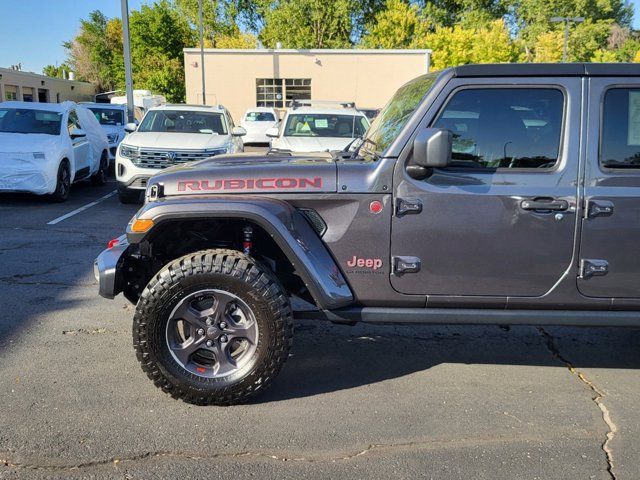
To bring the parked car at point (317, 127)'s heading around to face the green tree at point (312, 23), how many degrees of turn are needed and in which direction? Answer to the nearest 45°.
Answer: approximately 180°

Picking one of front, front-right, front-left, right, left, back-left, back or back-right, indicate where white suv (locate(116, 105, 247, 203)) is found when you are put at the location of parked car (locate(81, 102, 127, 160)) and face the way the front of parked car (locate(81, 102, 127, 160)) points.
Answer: front

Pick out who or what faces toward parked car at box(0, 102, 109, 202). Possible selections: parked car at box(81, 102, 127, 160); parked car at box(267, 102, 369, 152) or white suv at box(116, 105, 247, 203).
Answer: parked car at box(81, 102, 127, 160)

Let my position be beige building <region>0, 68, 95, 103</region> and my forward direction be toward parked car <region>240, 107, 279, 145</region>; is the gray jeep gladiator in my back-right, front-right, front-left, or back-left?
front-right

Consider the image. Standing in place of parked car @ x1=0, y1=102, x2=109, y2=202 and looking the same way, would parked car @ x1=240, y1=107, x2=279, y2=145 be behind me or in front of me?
behind

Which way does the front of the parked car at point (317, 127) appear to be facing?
toward the camera

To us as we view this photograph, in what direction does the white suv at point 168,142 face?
facing the viewer

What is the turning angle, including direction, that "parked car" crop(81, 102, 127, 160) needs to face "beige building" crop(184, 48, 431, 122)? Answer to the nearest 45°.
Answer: approximately 135° to its left

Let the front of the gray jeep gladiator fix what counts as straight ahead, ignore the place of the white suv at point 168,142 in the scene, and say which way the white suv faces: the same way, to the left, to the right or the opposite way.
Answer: to the left

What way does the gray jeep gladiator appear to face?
to the viewer's left

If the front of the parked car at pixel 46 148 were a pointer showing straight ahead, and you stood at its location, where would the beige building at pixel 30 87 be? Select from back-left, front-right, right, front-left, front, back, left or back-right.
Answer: back-right

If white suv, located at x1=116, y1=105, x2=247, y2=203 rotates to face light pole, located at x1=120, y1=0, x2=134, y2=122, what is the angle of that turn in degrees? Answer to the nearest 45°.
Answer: approximately 180°

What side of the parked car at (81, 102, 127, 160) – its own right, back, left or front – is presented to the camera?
front

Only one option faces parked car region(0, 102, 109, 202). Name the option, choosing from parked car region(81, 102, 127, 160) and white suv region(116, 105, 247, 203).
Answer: parked car region(81, 102, 127, 160)

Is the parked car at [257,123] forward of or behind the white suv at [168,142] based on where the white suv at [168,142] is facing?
behind
